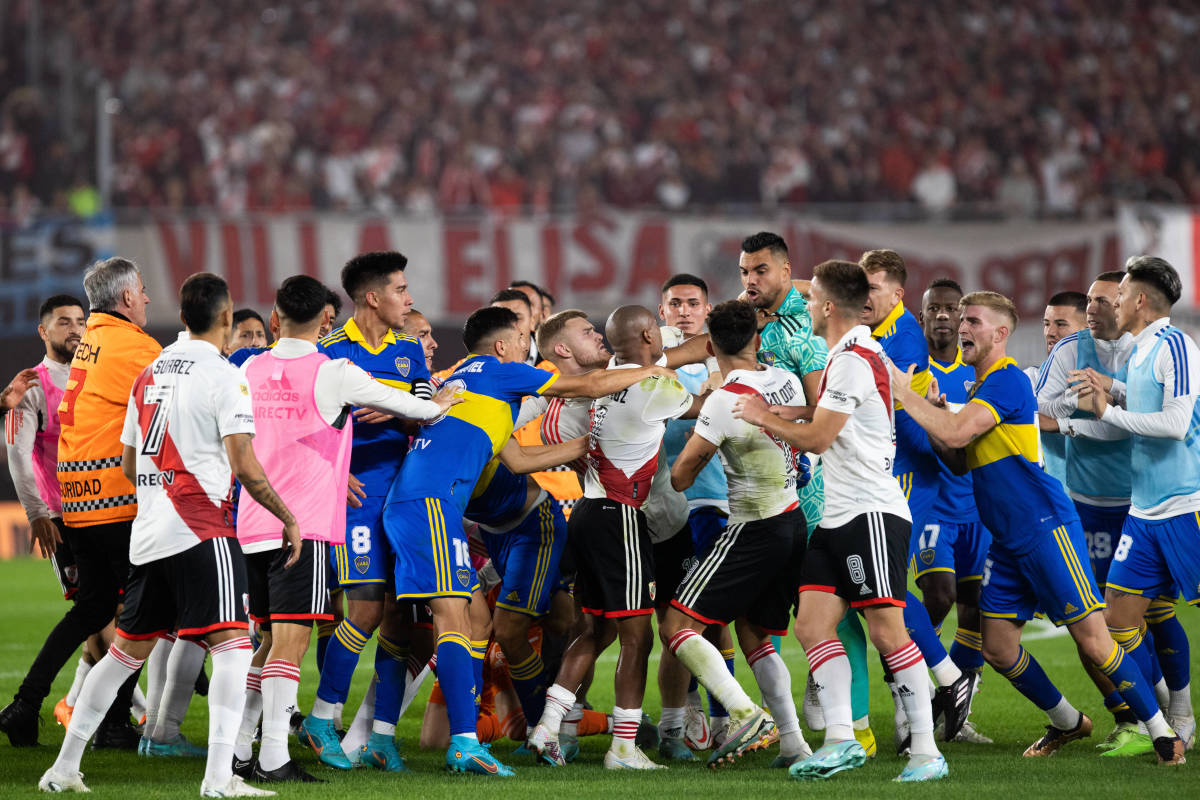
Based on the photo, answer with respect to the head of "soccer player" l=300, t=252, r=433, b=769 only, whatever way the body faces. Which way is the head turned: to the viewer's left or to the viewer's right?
to the viewer's right

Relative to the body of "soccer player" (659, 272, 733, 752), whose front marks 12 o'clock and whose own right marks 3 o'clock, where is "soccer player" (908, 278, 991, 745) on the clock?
"soccer player" (908, 278, 991, 745) is roughly at 8 o'clock from "soccer player" (659, 272, 733, 752).

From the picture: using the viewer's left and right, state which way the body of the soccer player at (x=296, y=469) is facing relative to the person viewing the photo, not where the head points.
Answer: facing away from the viewer and to the right of the viewer

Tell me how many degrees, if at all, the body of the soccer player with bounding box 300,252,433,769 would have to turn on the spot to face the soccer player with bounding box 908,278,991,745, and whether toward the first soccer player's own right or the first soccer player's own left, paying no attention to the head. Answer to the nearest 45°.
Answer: approximately 45° to the first soccer player's own left

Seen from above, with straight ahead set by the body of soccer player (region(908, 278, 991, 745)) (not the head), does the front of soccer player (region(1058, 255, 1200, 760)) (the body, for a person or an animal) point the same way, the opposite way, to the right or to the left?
to the right

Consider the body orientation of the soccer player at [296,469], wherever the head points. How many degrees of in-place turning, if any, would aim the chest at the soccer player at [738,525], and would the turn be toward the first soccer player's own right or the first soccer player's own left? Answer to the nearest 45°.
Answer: approximately 45° to the first soccer player's own right

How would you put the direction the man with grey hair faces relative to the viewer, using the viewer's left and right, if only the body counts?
facing away from the viewer and to the right of the viewer

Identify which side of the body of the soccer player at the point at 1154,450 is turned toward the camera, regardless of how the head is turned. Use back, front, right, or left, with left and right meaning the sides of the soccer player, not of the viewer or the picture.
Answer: left

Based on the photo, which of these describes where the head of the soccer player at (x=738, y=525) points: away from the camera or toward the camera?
away from the camera

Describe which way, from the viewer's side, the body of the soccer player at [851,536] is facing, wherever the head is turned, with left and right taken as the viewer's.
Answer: facing to the left of the viewer

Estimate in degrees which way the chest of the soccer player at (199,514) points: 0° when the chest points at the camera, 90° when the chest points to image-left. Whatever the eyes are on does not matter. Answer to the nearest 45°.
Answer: approximately 225°

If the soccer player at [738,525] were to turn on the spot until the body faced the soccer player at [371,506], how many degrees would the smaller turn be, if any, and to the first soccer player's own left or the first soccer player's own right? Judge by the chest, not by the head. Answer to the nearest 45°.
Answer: approximately 45° to the first soccer player's own left

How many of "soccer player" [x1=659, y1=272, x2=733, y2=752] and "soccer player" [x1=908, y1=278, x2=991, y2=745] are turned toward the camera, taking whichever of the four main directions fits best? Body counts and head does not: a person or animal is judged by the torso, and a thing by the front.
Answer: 2
